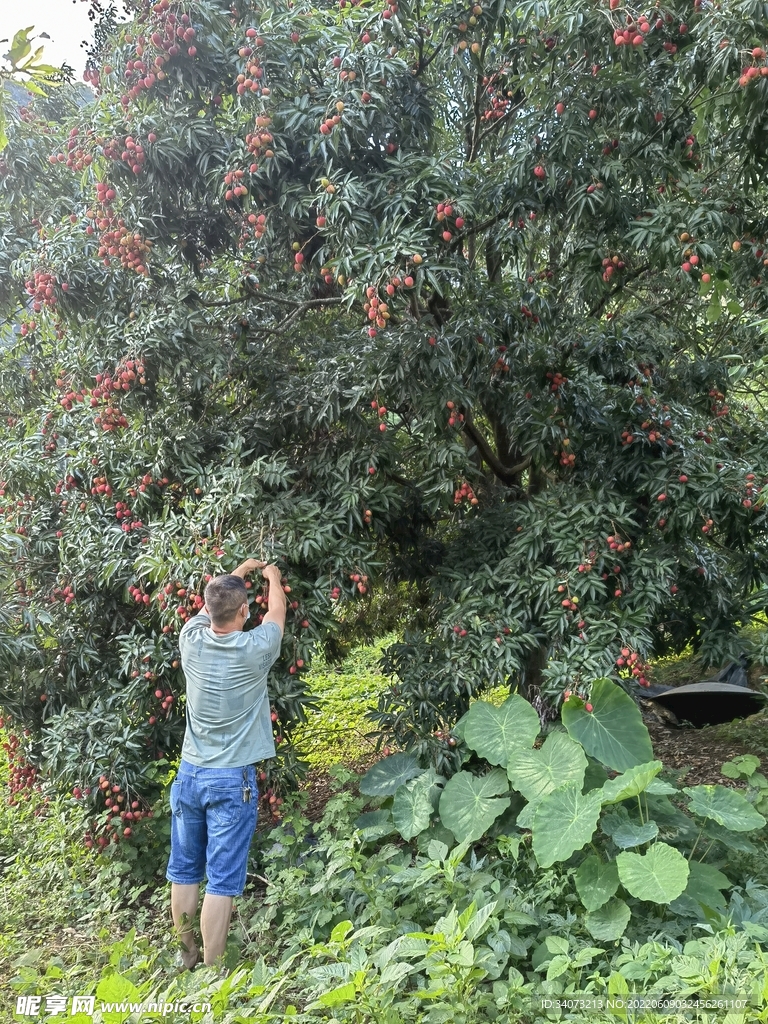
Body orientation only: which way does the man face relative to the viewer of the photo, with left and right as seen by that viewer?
facing away from the viewer

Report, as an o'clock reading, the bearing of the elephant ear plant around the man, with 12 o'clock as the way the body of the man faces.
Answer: The elephant ear plant is roughly at 3 o'clock from the man.

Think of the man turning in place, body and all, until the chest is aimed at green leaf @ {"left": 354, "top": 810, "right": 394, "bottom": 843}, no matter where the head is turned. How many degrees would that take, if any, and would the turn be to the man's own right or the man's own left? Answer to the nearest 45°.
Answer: approximately 45° to the man's own right
